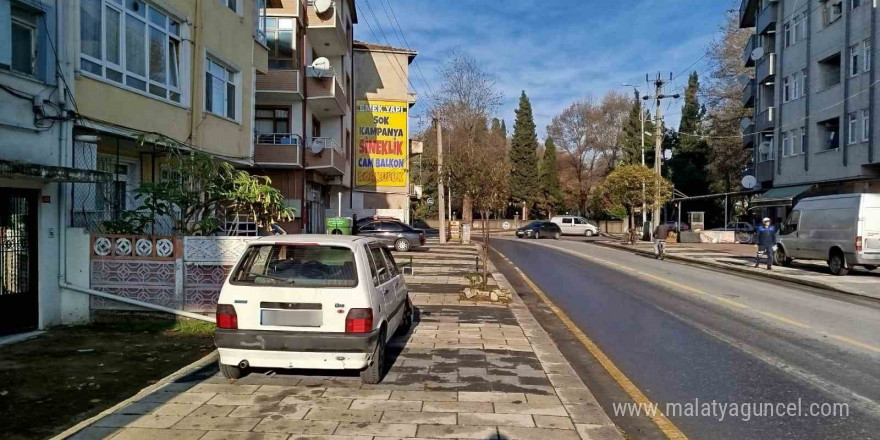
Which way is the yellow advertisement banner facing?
toward the camera

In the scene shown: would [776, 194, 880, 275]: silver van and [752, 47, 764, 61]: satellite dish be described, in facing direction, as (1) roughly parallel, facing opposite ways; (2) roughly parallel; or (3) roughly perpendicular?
roughly perpendicular

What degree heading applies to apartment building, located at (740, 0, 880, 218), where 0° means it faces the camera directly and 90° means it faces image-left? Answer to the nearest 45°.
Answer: approximately 45°

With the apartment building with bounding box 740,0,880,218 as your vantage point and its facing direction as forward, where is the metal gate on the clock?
The metal gate is roughly at 11 o'clock from the apartment building.

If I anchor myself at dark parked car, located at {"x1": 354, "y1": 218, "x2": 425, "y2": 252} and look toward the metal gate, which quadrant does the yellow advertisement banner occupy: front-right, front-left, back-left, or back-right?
back-right

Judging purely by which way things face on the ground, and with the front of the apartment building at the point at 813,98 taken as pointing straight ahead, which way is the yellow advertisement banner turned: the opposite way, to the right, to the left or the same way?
to the left

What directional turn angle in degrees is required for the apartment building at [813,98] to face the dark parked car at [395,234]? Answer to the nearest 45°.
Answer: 0° — it already faces it

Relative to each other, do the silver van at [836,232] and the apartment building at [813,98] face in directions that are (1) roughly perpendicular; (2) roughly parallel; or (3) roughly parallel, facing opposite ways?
roughly perpendicular

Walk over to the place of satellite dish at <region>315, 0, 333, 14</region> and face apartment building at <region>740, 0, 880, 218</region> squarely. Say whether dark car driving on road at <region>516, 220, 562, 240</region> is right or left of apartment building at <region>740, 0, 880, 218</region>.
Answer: left

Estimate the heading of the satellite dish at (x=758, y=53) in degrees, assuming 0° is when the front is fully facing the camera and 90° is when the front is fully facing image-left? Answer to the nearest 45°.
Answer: approximately 45°

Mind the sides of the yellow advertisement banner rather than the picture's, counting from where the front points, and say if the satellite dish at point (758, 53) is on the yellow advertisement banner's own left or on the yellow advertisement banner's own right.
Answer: on the yellow advertisement banner's own left

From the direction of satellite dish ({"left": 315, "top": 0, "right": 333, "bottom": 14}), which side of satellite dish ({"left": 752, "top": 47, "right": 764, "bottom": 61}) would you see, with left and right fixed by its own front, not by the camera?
front

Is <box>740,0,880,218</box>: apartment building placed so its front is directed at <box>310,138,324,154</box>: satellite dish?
yes

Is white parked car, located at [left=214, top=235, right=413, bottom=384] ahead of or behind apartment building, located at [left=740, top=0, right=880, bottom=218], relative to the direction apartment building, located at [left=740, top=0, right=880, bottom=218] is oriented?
ahead
